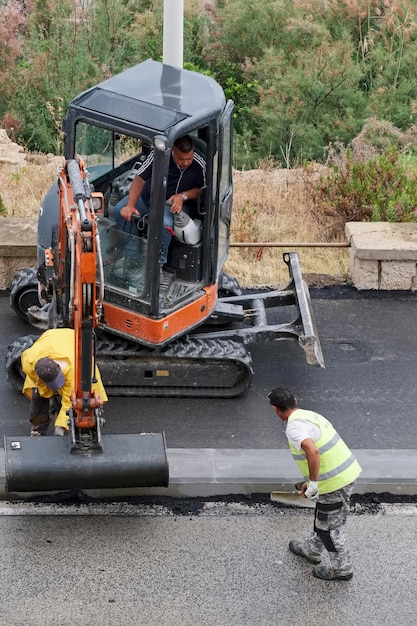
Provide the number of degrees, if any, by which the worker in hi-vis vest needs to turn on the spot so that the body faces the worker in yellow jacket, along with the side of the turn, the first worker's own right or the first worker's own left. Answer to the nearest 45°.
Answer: approximately 45° to the first worker's own right

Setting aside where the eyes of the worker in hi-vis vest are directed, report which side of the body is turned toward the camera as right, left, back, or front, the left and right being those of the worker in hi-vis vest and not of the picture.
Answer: left

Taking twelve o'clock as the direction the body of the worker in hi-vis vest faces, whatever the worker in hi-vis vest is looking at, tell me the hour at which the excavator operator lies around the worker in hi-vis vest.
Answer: The excavator operator is roughly at 2 o'clock from the worker in hi-vis vest.

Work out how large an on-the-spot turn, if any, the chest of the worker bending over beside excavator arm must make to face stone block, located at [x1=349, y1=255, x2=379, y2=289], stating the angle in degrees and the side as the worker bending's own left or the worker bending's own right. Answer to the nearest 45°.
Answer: approximately 135° to the worker bending's own left

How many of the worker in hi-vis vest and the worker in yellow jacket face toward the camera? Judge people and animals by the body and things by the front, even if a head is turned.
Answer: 1

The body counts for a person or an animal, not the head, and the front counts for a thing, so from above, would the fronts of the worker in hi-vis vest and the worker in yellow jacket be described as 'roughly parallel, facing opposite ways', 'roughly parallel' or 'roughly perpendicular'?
roughly perpendicular

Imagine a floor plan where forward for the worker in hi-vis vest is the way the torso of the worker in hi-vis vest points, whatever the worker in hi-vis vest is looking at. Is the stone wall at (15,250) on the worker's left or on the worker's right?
on the worker's right

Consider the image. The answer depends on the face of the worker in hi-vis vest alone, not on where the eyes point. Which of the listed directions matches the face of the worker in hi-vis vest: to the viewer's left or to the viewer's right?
to the viewer's left

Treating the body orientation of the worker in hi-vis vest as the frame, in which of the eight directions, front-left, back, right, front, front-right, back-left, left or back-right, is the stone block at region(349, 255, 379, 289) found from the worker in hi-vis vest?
right

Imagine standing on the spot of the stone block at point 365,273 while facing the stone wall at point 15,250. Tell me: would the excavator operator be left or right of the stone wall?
left
